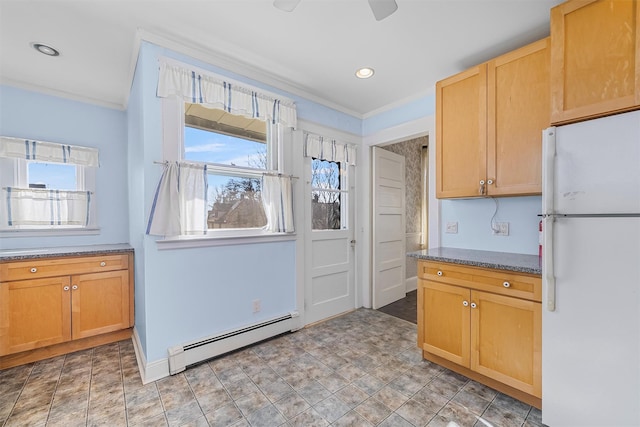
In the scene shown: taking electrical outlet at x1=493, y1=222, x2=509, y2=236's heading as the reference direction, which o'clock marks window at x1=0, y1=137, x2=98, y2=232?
The window is roughly at 2 o'clock from the electrical outlet.

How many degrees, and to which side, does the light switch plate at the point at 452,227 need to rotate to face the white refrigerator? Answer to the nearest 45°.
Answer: approximately 45° to its left

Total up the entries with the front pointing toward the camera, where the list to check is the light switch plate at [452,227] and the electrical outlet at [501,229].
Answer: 2

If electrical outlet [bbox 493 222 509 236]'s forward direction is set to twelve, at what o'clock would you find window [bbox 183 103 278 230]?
The window is roughly at 2 o'clock from the electrical outlet.

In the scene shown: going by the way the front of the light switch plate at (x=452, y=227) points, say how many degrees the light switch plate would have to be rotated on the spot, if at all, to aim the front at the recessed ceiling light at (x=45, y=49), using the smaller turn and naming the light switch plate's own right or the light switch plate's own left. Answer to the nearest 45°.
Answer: approximately 45° to the light switch plate's own right

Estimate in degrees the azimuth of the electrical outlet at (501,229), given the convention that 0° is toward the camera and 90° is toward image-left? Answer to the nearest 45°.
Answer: approximately 0°

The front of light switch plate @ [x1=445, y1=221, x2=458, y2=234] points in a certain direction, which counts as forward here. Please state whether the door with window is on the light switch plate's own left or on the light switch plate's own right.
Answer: on the light switch plate's own right

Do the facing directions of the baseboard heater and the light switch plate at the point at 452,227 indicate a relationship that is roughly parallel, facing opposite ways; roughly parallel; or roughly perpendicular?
roughly perpendicular

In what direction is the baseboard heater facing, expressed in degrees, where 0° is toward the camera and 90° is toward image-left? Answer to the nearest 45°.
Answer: approximately 315°

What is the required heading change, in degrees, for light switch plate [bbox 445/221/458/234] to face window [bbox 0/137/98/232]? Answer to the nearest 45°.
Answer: approximately 45° to its right
